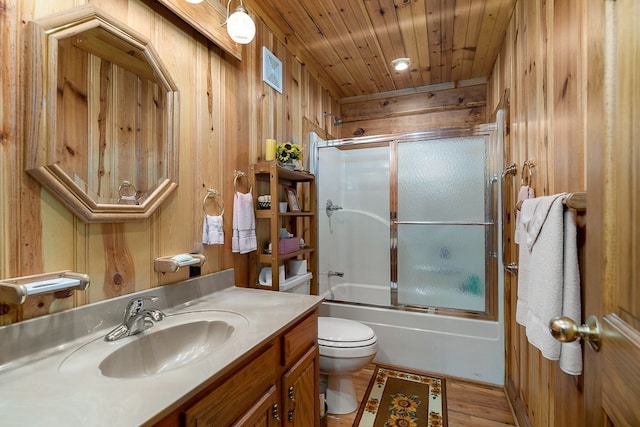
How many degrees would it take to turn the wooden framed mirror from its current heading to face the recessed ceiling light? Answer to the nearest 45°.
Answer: approximately 45° to its left

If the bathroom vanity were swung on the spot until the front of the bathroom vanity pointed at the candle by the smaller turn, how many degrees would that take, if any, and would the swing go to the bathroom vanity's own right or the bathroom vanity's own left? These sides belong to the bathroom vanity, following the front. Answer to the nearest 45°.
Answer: approximately 90° to the bathroom vanity's own left

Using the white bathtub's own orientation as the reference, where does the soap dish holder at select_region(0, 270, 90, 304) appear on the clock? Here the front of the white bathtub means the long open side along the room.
The soap dish holder is roughly at 1 o'clock from the white bathtub.

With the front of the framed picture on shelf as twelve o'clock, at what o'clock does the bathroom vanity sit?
The bathroom vanity is roughly at 2 o'clock from the framed picture on shelf.

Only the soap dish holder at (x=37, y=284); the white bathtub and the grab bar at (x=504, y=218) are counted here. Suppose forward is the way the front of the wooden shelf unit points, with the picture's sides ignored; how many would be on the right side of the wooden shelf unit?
1

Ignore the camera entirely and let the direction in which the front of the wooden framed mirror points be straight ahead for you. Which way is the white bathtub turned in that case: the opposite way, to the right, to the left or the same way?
to the right
